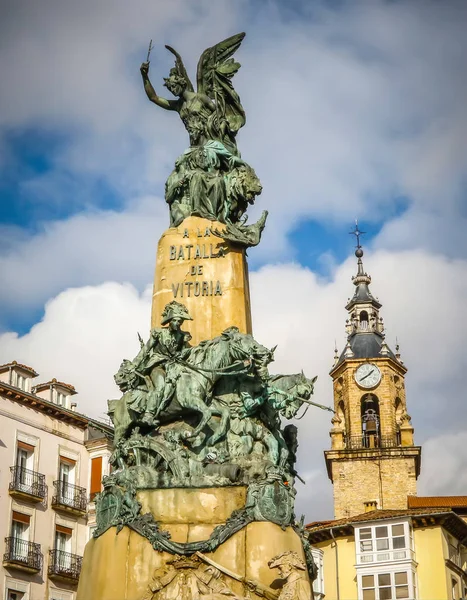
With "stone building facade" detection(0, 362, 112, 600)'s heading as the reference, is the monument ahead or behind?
ahead

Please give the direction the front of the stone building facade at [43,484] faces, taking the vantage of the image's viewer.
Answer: facing the viewer and to the right of the viewer
